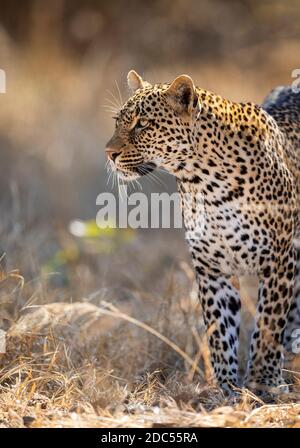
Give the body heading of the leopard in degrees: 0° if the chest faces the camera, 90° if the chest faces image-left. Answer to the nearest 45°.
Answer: approximately 45°
